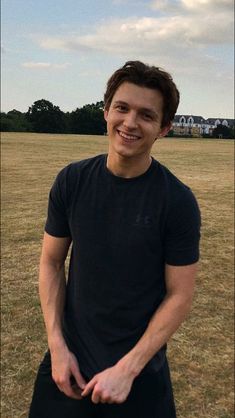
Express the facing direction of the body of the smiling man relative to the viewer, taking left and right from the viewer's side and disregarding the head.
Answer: facing the viewer
